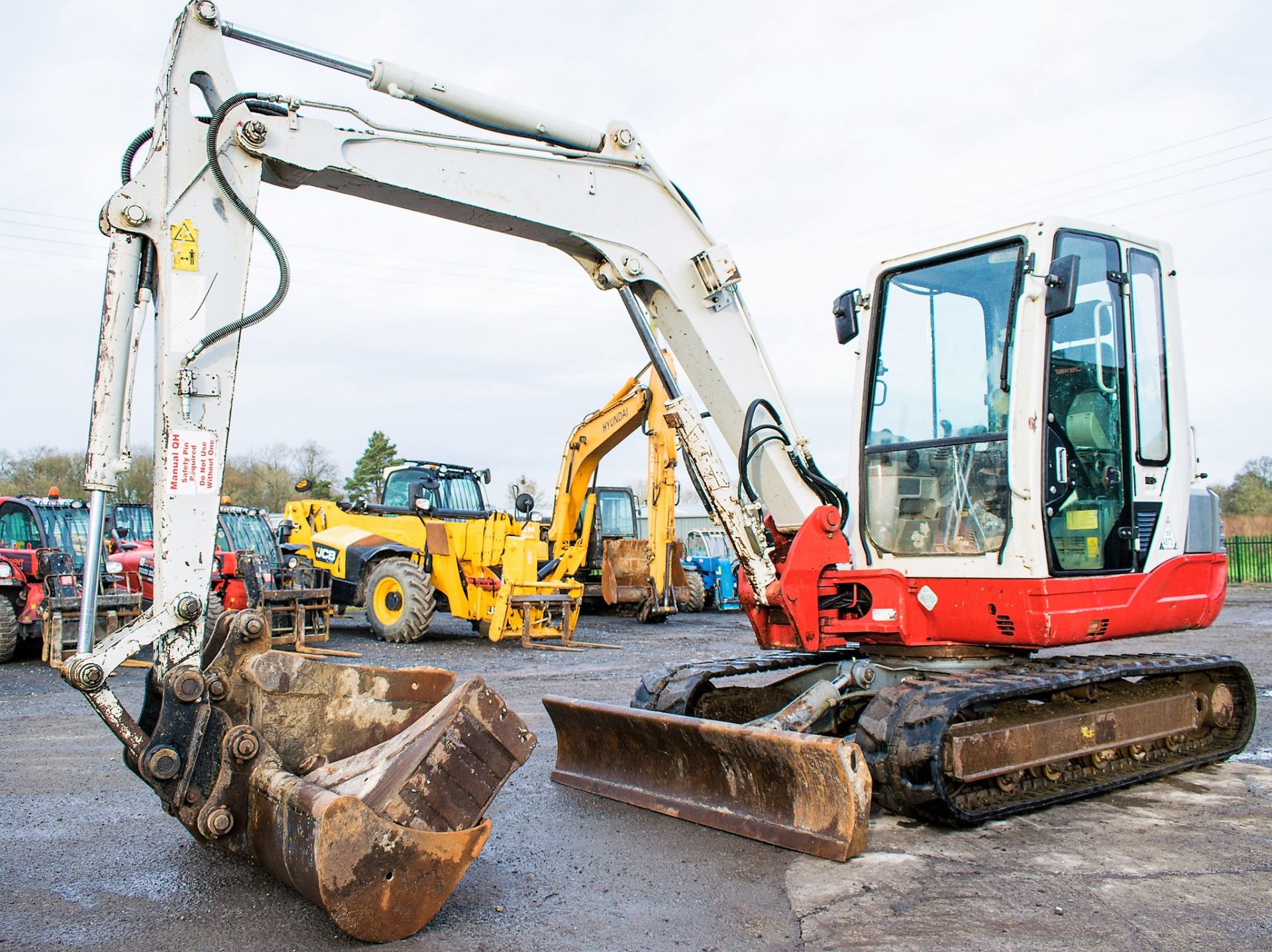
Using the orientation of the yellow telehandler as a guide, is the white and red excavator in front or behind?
in front

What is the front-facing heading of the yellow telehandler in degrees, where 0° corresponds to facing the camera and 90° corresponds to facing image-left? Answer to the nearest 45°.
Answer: approximately 315°

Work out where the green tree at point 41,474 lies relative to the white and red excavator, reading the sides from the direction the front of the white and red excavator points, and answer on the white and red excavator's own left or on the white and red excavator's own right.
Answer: on the white and red excavator's own right

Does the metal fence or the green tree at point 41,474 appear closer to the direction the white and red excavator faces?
the green tree

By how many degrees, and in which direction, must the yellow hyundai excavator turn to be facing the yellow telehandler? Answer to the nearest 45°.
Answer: approximately 90° to its right

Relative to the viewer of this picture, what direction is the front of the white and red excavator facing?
facing the viewer and to the left of the viewer

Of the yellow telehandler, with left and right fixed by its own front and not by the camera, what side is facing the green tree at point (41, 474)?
back

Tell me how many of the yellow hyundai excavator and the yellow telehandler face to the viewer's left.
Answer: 0

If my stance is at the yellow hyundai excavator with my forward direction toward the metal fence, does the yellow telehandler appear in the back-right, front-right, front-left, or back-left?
back-right

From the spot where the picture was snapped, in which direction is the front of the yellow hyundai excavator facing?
facing the viewer and to the right of the viewer

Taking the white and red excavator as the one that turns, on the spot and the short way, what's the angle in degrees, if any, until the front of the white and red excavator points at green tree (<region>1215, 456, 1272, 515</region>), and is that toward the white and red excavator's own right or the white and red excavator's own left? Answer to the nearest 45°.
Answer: approximately 180°

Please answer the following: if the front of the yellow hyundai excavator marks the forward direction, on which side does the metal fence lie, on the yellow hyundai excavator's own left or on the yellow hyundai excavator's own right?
on the yellow hyundai excavator's own left
